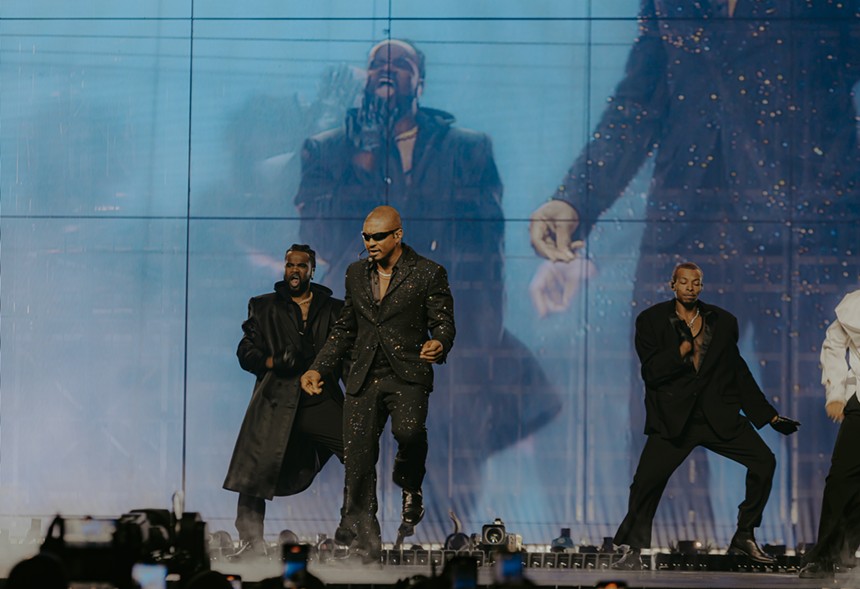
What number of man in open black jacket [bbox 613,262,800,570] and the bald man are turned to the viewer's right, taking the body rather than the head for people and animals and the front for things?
0

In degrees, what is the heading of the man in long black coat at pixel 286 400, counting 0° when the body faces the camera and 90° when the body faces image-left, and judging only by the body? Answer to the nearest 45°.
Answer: approximately 315°

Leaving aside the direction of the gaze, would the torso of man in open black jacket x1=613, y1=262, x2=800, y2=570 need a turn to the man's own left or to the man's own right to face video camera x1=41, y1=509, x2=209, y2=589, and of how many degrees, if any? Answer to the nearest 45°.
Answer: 0° — they already face it

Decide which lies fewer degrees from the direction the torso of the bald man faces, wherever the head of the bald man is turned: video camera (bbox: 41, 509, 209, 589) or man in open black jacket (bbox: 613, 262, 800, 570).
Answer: the video camera

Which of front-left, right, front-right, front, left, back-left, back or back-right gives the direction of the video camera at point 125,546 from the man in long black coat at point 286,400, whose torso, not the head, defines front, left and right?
front-right

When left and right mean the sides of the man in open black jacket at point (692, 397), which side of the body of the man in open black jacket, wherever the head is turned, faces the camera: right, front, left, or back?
front

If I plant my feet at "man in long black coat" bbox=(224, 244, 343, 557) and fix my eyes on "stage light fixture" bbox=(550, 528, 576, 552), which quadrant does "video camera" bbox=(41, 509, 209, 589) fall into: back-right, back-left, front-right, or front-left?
back-right

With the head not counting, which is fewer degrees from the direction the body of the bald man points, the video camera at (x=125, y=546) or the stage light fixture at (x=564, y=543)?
the video camera

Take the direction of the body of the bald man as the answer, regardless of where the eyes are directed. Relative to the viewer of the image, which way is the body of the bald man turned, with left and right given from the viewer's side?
facing the viewer and to the left of the viewer

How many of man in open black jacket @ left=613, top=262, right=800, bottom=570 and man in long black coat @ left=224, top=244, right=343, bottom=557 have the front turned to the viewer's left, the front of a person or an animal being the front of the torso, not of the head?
0

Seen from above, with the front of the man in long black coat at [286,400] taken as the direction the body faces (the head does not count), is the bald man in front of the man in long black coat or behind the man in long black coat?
in front
